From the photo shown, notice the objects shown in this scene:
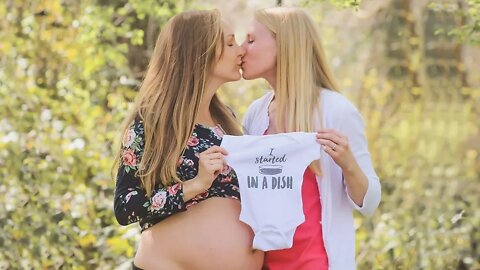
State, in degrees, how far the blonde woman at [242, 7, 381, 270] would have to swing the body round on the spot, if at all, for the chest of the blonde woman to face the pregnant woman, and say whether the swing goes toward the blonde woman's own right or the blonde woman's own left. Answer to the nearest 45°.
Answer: approximately 45° to the blonde woman's own right

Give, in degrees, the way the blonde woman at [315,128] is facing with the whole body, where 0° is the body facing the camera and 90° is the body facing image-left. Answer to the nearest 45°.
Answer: approximately 45°
